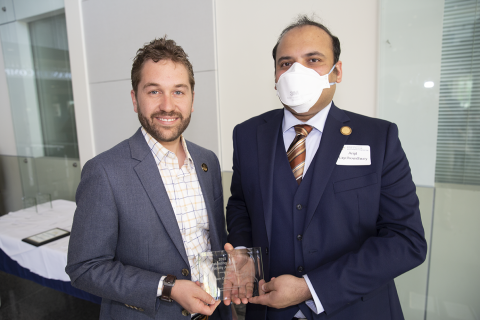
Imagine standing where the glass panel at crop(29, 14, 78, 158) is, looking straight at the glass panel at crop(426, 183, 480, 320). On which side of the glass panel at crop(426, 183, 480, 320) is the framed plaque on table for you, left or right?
right

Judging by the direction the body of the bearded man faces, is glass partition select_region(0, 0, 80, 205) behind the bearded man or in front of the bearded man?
behind

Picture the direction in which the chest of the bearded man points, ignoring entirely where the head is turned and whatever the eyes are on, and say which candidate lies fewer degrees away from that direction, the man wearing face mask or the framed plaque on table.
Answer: the man wearing face mask

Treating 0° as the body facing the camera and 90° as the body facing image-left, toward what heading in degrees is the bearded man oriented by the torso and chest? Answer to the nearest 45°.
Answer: approximately 315°
